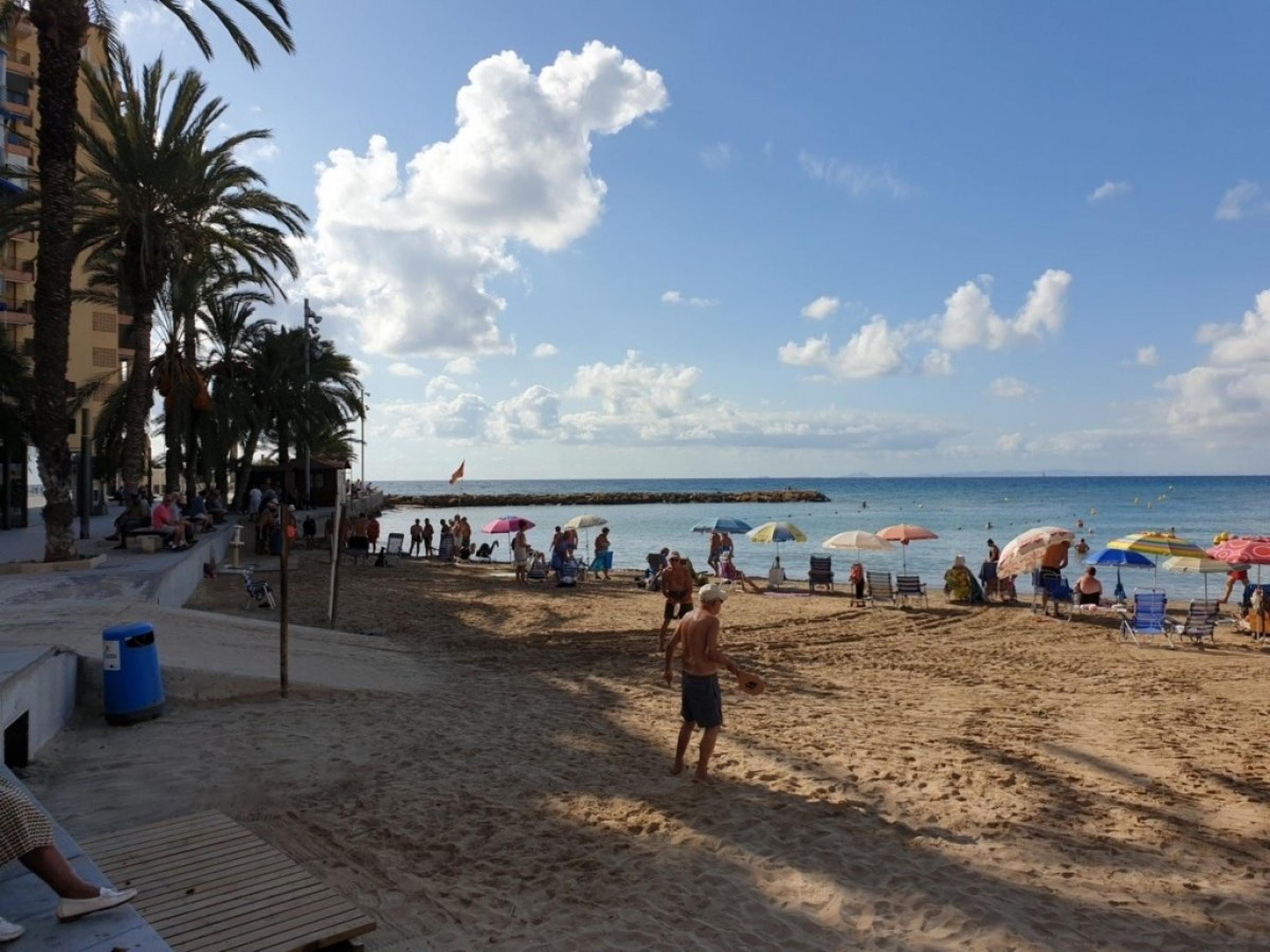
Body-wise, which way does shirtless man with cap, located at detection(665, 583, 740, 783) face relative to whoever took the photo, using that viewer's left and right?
facing away from the viewer and to the right of the viewer

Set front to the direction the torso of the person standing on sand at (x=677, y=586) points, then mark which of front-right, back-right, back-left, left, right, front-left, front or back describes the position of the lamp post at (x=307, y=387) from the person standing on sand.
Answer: back-right

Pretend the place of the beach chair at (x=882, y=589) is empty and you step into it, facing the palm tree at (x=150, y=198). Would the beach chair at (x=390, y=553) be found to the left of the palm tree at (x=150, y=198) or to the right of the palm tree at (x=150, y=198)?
right

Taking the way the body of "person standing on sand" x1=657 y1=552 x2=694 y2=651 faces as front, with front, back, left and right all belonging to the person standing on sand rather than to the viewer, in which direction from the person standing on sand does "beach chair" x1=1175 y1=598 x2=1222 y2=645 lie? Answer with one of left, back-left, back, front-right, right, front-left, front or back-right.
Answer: left

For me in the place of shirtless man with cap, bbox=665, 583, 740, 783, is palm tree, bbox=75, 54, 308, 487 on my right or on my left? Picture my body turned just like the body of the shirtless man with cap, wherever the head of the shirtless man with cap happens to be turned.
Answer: on my left

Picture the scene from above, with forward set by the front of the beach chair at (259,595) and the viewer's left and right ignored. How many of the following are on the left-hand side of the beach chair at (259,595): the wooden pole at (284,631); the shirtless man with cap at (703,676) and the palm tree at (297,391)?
1

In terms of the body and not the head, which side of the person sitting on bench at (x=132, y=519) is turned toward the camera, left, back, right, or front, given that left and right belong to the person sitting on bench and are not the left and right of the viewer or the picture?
left
